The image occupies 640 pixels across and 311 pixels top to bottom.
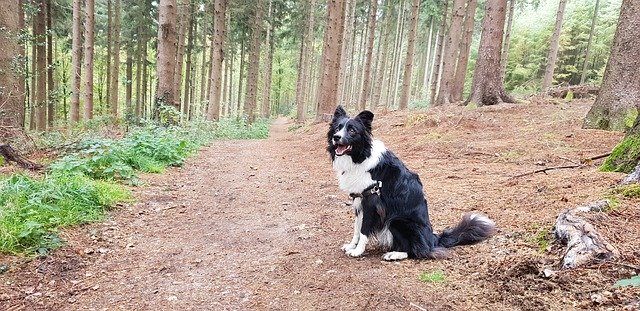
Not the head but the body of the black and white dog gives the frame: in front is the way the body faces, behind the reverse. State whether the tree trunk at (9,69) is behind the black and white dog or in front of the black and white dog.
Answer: in front

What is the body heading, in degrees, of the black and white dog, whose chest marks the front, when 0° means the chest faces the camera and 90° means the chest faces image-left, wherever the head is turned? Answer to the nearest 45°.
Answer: approximately 90°

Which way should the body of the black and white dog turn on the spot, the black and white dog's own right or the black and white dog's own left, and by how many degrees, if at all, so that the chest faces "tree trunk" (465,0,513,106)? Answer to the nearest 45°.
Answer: approximately 90° to the black and white dog's own right

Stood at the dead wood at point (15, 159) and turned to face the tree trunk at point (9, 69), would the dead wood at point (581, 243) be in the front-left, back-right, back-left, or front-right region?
back-right

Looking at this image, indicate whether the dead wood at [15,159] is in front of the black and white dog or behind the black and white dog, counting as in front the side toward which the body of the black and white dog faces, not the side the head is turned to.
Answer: in front

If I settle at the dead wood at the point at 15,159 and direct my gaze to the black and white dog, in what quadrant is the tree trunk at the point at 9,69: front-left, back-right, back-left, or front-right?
back-left
